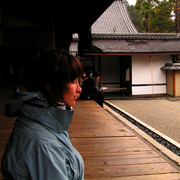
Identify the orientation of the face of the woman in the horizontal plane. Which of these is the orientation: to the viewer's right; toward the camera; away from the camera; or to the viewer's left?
to the viewer's right

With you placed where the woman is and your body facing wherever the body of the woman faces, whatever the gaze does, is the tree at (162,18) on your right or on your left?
on your left

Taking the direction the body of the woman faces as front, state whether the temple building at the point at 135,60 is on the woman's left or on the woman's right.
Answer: on the woman's left

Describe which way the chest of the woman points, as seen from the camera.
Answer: to the viewer's right
